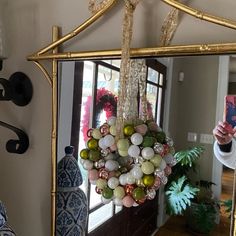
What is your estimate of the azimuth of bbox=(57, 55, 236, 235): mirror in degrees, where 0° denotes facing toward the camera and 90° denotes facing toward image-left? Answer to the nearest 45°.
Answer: approximately 0°

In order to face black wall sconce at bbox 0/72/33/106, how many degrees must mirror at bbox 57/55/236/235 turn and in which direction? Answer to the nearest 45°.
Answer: approximately 90° to its right
